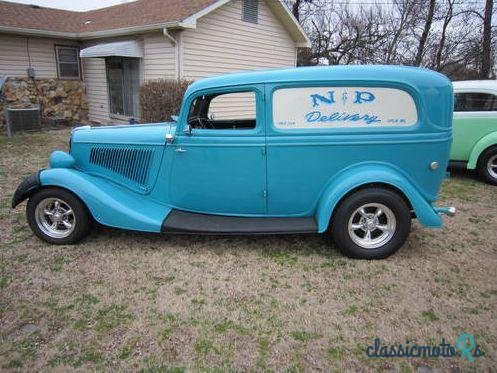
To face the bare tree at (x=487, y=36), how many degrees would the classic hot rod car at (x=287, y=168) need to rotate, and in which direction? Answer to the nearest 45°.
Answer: approximately 135° to its right

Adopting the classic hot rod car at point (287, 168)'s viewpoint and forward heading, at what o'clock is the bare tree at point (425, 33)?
The bare tree is roughly at 4 o'clock from the classic hot rod car.

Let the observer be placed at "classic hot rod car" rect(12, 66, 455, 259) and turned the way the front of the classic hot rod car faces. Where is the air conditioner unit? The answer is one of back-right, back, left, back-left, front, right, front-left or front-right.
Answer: front-right

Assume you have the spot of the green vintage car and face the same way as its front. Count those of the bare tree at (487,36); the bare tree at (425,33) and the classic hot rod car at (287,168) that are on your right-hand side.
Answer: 2

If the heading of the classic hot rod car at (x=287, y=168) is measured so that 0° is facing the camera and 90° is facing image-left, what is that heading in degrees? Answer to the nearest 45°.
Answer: approximately 90°

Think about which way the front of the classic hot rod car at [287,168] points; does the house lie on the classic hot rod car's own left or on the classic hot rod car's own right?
on the classic hot rod car's own right
